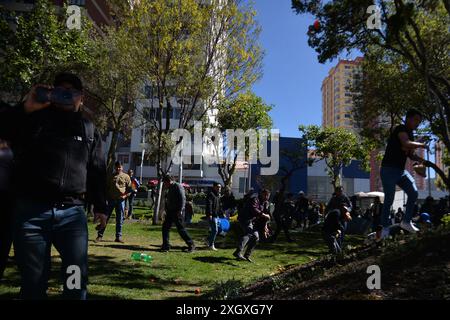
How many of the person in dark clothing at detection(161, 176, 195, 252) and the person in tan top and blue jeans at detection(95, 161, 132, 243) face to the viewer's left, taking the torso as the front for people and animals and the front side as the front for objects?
1

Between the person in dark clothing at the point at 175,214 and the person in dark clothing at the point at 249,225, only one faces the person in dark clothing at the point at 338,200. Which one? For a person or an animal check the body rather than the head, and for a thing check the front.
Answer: the person in dark clothing at the point at 249,225

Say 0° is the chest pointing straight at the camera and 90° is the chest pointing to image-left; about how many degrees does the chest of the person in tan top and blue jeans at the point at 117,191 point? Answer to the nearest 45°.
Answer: approximately 0°

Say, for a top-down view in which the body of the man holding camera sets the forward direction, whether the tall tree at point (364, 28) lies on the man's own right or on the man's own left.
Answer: on the man's own left

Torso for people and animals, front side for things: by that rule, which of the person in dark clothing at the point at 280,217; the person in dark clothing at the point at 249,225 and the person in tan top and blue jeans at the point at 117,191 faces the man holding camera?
the person in tan top and blue jeans at the point at 117,191
